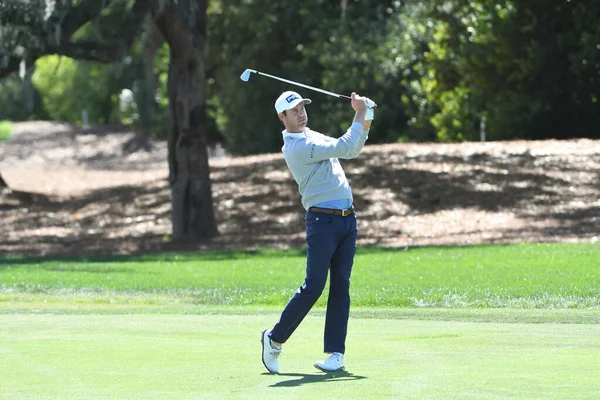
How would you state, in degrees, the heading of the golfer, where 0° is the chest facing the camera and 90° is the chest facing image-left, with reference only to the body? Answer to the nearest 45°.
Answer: approximately 315°

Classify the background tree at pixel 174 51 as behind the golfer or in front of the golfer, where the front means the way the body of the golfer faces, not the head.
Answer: behind
